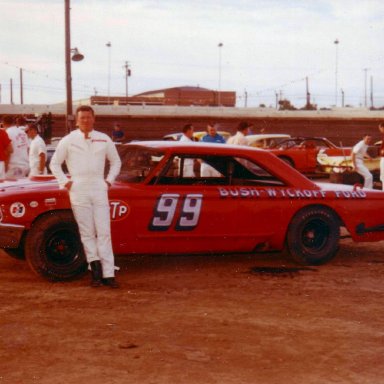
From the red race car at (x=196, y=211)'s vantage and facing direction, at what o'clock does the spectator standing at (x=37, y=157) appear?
The spectator standing is roughly at 2 o'clock from the red race car.

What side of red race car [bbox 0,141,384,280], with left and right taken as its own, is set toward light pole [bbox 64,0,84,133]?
right

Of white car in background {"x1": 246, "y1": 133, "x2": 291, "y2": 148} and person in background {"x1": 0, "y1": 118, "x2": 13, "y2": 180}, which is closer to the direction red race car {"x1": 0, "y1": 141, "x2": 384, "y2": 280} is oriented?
the person in background

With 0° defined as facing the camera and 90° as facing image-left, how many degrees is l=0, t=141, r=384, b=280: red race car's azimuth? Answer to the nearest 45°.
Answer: approximately 90°

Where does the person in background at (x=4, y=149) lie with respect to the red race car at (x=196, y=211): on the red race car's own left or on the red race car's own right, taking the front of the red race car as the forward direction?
on the red race car's own right

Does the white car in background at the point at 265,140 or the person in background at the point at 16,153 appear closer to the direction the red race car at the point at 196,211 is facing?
the person in background

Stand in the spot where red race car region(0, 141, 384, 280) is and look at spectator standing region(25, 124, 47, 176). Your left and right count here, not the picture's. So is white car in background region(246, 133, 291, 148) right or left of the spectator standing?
right

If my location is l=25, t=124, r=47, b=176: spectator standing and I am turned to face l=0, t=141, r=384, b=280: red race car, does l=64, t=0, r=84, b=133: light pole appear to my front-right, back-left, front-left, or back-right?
back-left

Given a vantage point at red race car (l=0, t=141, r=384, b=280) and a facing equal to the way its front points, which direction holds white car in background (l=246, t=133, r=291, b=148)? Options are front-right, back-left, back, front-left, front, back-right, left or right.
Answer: right

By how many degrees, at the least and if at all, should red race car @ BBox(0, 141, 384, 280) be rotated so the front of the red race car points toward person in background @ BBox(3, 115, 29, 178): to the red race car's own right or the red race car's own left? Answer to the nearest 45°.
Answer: approximately 45° to the red race car's own right
